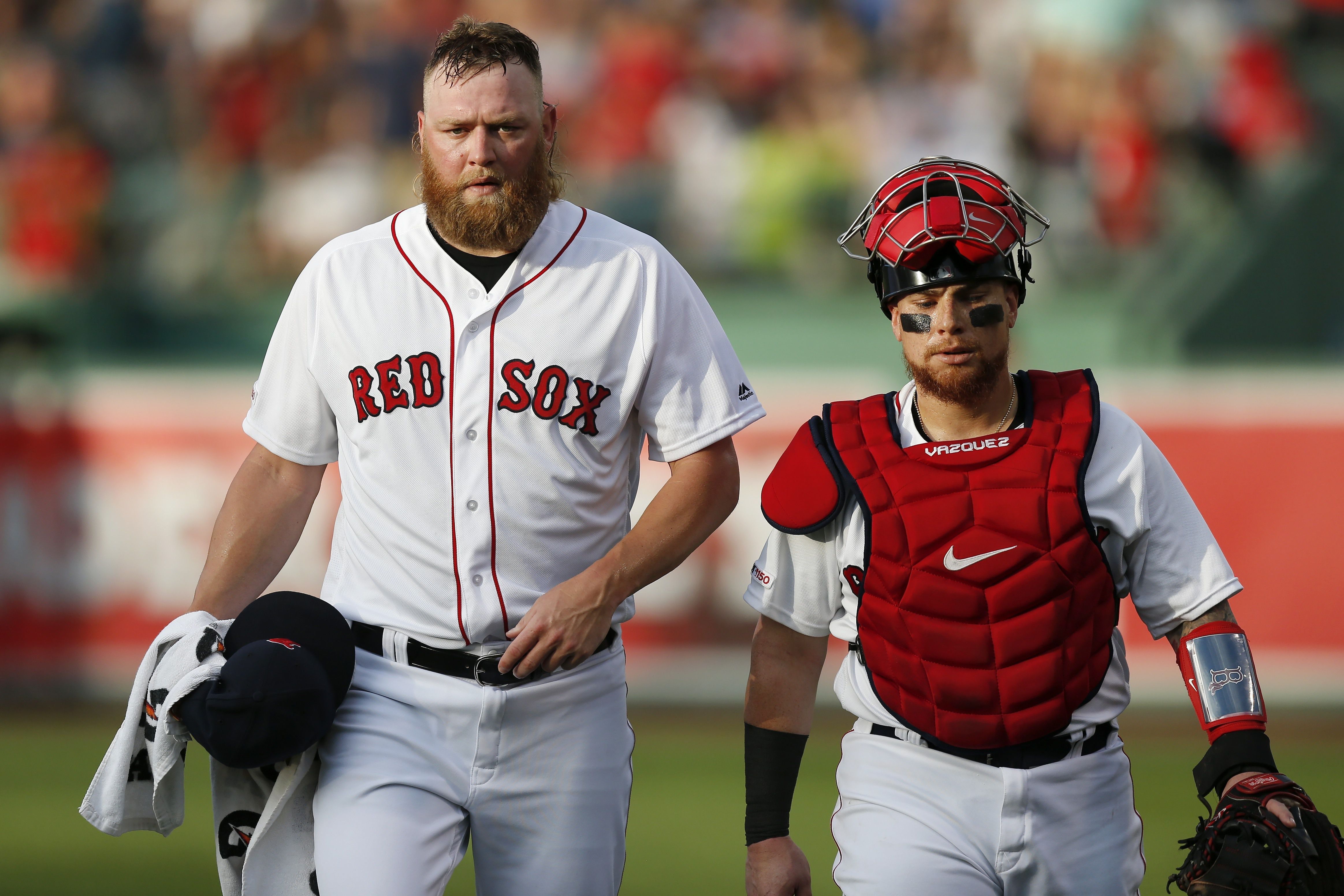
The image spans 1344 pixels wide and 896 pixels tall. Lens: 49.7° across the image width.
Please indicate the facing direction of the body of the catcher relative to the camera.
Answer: toward the camera
